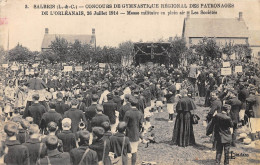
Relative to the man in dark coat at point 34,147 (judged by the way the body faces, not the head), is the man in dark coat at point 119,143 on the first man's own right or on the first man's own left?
on the first man's own right

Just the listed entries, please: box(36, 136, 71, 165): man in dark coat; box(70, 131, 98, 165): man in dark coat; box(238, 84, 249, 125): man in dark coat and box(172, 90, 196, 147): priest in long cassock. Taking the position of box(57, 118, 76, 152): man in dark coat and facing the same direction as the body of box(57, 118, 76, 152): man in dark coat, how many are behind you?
2

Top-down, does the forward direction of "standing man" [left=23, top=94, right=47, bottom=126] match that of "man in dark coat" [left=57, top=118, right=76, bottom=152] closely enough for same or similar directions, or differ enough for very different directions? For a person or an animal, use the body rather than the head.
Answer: same or similar directions

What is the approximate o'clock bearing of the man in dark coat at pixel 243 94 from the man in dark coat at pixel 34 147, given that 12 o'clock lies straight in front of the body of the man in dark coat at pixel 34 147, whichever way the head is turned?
the man in dark coat at pixel 243 94 is roughly at 2 o'clock from the man in dark coat at pixel 34 147.

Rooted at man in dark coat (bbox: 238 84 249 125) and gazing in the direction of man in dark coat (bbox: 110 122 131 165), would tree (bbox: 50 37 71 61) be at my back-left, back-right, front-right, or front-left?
back-right

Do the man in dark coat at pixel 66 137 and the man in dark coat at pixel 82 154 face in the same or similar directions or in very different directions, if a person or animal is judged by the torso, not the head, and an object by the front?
same or similar directions

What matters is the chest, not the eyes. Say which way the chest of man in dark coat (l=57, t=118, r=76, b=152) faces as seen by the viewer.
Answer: away from the camera

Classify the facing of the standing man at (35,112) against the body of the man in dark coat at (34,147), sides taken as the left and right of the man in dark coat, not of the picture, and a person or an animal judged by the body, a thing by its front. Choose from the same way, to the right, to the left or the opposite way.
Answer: the same way

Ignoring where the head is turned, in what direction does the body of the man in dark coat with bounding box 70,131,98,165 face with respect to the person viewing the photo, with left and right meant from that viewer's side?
facing away from the viewer

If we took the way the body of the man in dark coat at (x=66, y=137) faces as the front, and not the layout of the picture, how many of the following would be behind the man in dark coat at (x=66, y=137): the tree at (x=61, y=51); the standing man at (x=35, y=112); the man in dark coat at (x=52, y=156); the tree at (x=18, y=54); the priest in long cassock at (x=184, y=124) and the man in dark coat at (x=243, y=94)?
1

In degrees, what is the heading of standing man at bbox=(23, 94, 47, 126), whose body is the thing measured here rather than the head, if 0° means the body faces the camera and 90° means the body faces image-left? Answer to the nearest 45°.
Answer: approximately 180°

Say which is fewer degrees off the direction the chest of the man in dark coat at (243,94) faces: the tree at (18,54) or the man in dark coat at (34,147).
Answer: the tree

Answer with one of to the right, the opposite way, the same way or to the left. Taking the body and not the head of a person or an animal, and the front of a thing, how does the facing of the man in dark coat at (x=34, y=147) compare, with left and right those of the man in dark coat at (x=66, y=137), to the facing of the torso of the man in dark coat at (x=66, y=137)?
the same way

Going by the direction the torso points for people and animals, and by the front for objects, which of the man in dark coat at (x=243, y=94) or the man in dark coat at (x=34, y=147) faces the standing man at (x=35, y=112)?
the man in dark coat at (x=34, y=147)

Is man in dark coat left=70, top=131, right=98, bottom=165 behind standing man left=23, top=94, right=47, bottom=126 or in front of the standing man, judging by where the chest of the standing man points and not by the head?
behind

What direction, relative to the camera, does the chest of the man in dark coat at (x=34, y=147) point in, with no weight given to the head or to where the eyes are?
away from the camera

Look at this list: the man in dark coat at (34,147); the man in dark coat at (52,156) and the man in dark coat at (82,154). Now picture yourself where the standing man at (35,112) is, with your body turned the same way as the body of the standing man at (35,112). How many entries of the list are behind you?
3
